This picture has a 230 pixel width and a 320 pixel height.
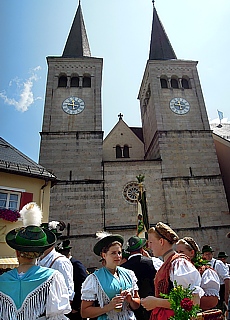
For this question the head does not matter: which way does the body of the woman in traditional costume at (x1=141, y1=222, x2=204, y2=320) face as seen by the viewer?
to the viewer's left

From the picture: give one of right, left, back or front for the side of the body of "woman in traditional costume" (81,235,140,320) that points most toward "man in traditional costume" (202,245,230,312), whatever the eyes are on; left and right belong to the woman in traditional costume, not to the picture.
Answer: left

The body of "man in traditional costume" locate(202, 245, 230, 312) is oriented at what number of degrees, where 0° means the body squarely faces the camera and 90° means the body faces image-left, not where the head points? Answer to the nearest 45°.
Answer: approximately 45°

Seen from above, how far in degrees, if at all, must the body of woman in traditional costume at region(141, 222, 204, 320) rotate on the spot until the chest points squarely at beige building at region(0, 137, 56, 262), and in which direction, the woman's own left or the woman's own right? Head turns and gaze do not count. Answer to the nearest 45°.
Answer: approximately 45° to the woman's own right

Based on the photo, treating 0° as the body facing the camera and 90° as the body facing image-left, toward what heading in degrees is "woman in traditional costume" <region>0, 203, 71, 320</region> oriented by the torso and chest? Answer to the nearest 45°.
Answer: approximately 180°

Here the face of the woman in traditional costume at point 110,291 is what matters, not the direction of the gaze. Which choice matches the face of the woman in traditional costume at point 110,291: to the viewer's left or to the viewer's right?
to the viewer's right

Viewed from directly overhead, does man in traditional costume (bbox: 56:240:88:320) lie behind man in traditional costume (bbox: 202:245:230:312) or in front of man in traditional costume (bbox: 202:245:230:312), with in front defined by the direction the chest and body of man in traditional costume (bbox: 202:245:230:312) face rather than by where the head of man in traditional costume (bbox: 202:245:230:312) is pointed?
in front

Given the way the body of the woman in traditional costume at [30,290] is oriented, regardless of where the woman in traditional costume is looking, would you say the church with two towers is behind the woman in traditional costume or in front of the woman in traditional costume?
in front

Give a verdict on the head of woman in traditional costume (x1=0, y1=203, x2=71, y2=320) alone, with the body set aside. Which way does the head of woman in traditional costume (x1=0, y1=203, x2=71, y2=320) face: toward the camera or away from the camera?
away from the camera
